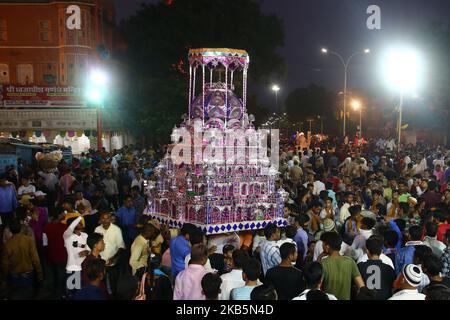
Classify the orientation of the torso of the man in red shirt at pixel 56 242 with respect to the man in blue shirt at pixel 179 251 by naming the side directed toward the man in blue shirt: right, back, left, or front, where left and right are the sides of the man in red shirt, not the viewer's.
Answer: right

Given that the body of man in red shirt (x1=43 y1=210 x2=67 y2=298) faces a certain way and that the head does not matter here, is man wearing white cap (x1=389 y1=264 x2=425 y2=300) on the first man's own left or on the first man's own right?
on the first man's own right

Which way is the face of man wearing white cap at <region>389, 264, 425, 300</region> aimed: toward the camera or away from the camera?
away from the camera

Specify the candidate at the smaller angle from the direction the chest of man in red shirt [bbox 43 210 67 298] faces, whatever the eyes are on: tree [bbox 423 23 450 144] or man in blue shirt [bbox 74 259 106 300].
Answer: the tree

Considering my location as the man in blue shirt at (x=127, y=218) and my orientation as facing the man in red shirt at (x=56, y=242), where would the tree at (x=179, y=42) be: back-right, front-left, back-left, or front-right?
back-right

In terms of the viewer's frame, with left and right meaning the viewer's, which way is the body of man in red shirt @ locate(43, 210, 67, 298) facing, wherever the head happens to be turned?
facing away from the viewer and to the right of the viewer

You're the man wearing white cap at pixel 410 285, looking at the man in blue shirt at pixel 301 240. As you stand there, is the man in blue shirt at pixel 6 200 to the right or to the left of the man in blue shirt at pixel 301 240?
left

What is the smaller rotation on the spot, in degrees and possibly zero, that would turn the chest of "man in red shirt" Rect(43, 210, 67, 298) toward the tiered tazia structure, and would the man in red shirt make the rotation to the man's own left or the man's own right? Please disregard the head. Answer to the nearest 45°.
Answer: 0° — they already face it

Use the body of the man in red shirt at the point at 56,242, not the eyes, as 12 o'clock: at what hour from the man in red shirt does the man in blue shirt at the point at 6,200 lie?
The man in blue shirt is roughly at 10 o'clock from the man in red shirt.
